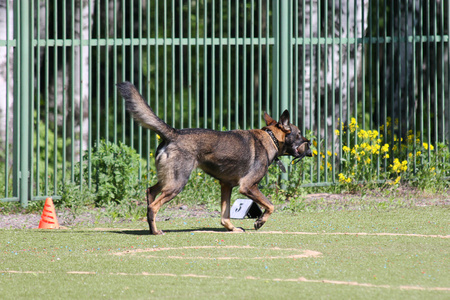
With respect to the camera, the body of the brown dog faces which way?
to the viewer's right

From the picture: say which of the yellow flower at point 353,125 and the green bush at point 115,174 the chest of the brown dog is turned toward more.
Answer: the yellow flower

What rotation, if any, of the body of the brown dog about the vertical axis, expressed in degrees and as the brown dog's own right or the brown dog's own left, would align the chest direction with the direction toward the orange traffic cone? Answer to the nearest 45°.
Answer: approximately 135° to the brown dog's own left

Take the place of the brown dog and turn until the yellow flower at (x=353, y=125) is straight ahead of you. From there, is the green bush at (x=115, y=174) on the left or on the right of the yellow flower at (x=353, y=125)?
left

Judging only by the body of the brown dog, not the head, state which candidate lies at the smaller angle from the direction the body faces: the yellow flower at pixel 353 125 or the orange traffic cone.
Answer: the yellow flower
